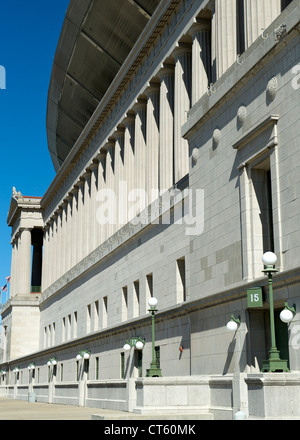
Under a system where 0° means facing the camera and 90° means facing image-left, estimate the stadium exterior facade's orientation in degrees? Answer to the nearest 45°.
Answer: approximately 45°
